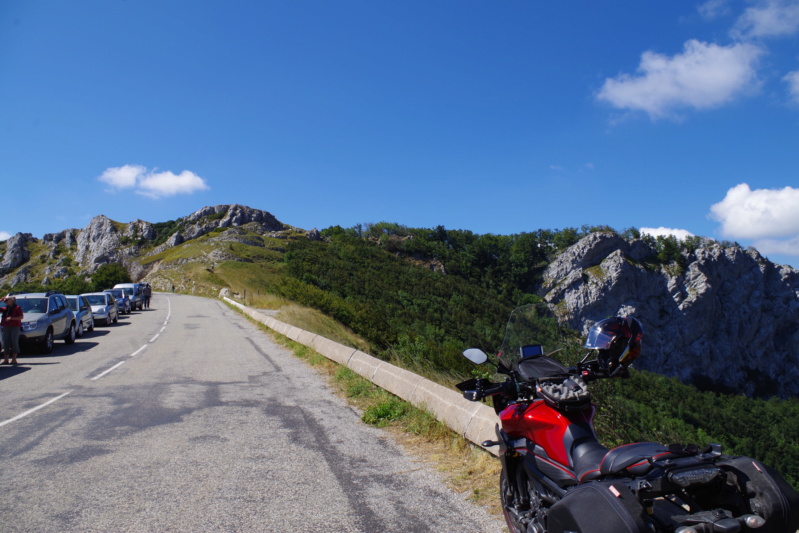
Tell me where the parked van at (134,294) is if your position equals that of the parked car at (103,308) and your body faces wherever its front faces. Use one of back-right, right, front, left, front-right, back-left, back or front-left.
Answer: back-right

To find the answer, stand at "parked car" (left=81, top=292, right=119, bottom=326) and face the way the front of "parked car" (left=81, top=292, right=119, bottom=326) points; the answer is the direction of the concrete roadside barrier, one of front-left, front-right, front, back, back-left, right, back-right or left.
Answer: front-left

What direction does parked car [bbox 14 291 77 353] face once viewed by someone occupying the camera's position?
facing the viewer and to the left of the viewer

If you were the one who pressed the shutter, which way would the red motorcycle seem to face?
facing away from the viewer and to the left of the viewer

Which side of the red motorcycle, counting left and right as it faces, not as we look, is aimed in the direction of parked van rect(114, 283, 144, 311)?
front

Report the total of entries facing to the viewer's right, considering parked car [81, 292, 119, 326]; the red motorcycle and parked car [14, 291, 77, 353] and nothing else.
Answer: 0

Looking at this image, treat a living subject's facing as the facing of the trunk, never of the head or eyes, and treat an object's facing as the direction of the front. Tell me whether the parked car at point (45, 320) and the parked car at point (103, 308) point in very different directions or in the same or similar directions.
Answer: same or similar directions

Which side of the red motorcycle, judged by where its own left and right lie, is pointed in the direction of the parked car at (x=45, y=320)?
front

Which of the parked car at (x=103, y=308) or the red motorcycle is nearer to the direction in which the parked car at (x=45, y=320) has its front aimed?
the red motorcycle

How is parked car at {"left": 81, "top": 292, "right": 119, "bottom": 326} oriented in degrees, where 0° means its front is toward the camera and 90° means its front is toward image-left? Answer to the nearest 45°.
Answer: approximately 45°

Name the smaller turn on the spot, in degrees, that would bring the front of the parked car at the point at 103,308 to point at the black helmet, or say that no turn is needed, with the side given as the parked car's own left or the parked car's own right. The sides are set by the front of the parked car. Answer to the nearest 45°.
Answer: approximately 45° to the parked car's own left
